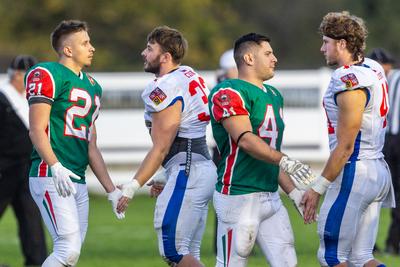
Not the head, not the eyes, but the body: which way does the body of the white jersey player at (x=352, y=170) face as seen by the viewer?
to the viewer's left

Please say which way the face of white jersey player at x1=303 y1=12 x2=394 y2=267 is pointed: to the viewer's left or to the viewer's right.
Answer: to the viewer's left

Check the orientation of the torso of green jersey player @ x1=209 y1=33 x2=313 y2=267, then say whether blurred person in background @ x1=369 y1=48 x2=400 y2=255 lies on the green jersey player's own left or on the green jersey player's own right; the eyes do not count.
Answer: on the green jersey player's own left

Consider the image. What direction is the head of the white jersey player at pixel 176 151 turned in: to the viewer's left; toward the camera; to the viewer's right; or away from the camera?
to the viewer's left
